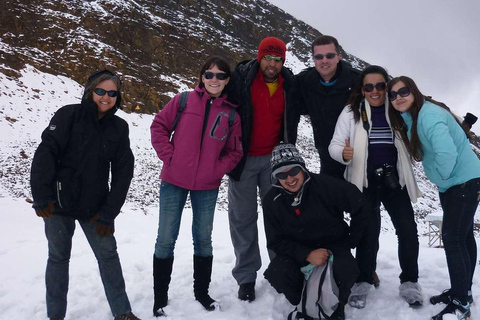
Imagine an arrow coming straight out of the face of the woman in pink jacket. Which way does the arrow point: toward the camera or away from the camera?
toward the camera

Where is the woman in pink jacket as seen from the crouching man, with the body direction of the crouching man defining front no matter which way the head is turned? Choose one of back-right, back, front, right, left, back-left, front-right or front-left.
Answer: right

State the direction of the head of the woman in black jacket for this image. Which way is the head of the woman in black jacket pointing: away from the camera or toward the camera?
toward the camera

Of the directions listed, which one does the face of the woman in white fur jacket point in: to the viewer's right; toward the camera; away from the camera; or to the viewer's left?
toward the camera

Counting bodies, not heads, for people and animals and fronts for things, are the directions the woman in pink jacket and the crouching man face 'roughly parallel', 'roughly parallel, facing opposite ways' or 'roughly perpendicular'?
roughly parallel

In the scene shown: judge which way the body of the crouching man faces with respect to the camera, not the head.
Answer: toward the camera

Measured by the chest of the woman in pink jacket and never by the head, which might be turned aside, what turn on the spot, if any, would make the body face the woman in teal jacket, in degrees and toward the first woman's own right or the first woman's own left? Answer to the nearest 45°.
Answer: approximately 90° to the first woman's own left

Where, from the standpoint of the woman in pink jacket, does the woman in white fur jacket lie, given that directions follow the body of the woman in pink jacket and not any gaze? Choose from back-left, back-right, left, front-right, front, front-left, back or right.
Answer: left

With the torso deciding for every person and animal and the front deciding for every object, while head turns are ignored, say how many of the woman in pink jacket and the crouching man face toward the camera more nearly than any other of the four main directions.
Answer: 2

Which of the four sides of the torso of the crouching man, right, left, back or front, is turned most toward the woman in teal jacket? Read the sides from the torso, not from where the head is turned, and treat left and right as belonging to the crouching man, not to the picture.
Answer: left

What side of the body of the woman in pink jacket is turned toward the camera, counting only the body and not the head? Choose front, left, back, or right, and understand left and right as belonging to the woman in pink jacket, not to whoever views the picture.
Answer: front

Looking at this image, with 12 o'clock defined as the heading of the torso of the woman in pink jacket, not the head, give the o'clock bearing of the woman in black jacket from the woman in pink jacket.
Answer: The woman in black jacket is roughly at 2 o'clock from the woman in pink jacket.
